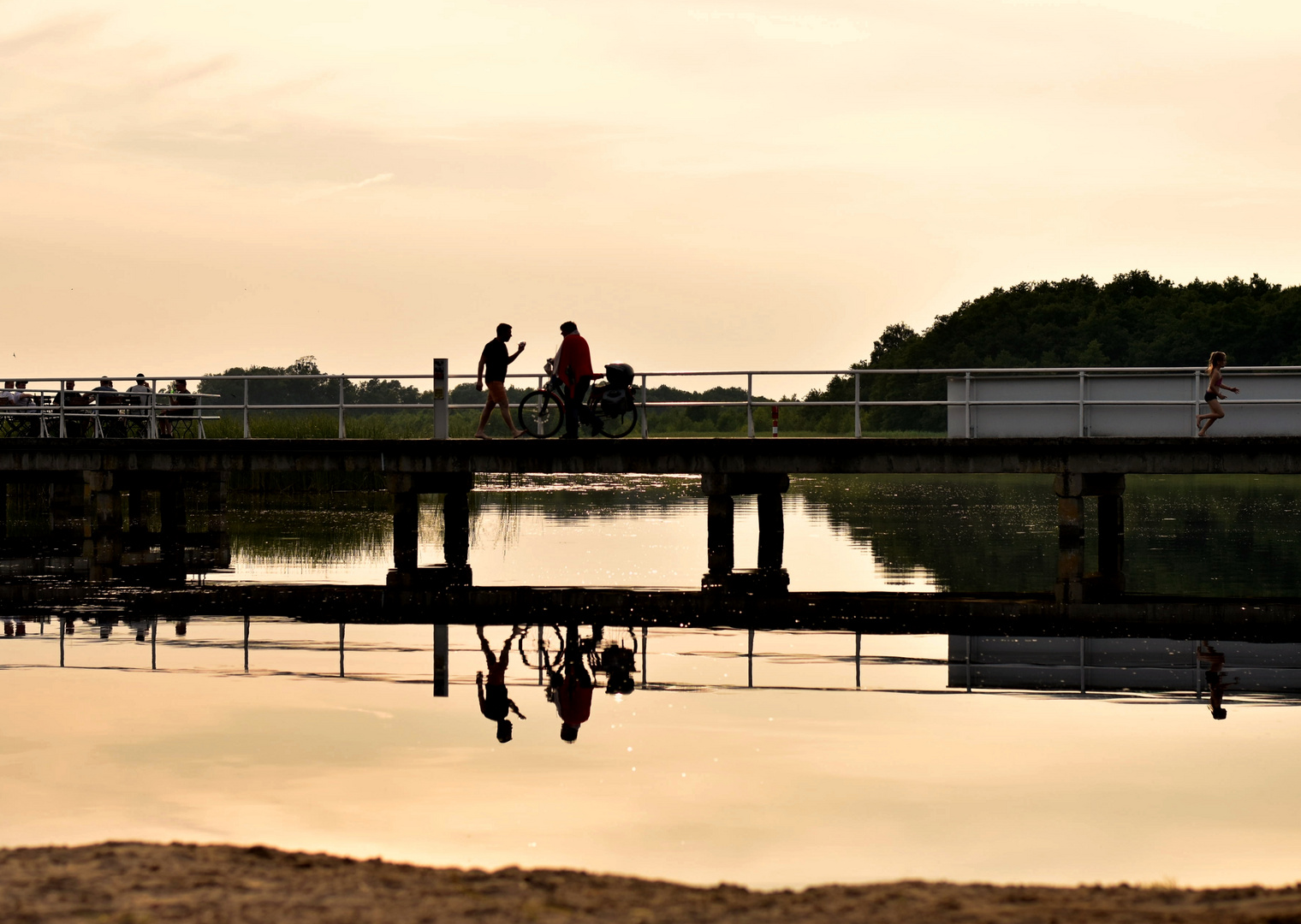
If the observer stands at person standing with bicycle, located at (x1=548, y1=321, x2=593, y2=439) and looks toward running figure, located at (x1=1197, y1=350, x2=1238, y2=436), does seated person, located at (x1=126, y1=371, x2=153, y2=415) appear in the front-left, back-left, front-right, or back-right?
back-left

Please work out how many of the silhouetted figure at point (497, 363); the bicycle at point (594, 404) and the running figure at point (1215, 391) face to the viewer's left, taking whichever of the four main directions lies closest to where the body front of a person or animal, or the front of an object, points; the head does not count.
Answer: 1

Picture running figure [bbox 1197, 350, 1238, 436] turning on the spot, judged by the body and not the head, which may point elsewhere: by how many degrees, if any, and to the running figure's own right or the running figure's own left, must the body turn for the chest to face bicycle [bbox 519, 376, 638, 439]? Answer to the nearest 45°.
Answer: approximately 180°

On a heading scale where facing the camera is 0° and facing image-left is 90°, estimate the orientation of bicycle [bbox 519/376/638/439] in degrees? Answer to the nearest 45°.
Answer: approximately 90°

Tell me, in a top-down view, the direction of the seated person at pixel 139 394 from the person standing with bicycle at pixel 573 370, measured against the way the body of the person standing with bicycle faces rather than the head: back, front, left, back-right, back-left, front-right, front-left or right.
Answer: front-right

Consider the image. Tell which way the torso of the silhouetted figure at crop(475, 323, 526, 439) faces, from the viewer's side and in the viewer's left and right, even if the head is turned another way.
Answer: facing to the right of the viewer

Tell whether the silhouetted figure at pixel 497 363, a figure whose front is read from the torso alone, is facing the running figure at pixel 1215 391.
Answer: yes

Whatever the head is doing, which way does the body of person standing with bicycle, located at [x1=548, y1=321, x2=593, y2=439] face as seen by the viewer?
to the viewer's left

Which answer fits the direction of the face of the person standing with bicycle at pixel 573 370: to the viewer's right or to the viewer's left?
to the viewer's left

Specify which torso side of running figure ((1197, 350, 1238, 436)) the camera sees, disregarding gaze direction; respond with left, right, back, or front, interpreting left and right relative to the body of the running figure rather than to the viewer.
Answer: right

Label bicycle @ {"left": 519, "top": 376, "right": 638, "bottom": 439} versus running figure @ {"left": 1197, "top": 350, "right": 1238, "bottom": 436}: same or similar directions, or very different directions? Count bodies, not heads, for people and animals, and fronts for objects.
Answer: very different directions
